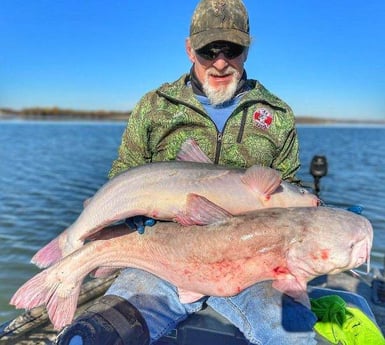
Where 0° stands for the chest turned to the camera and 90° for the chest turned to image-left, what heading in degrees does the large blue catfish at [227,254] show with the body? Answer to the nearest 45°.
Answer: approximately 270°

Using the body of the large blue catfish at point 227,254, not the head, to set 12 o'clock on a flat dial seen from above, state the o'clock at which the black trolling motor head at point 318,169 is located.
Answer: The black trolling motor head is roughly at 10 o'clock from the large blue catfish.
